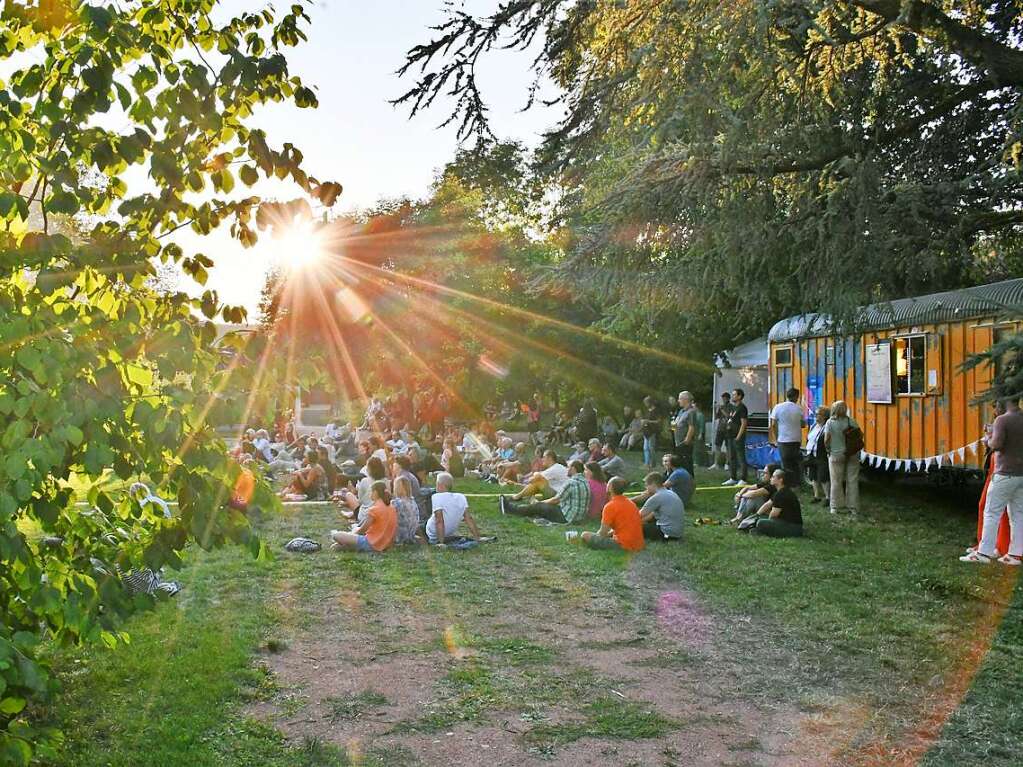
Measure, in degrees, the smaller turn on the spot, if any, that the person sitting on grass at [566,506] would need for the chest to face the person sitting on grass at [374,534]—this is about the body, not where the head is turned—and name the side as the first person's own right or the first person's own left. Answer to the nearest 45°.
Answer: approximately 45° to the first person's own left

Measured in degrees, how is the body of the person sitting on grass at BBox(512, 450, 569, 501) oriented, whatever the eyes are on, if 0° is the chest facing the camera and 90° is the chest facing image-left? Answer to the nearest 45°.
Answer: approximately 90°

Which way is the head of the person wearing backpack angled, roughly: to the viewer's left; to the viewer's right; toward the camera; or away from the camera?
away from the camera

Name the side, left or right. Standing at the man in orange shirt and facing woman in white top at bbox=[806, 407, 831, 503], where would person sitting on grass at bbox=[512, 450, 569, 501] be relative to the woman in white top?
left

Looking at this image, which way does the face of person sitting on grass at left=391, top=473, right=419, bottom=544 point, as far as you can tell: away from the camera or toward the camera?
away from the camera

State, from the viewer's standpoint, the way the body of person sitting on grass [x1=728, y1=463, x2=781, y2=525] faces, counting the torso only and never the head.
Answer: to the viewer's left

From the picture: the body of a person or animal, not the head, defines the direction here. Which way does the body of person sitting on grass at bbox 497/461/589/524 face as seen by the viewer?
to the viewer's left

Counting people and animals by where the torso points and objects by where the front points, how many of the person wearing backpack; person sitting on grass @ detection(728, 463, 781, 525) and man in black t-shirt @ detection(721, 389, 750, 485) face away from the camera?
1

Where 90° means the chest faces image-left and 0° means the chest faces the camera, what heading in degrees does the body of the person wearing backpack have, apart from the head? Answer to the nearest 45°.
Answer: approximately 180°

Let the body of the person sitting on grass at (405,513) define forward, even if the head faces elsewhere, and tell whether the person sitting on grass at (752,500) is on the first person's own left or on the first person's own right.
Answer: on the first person's own right

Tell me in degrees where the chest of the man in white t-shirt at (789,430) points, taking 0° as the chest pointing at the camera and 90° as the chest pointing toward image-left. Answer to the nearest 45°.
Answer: approximately 180°
